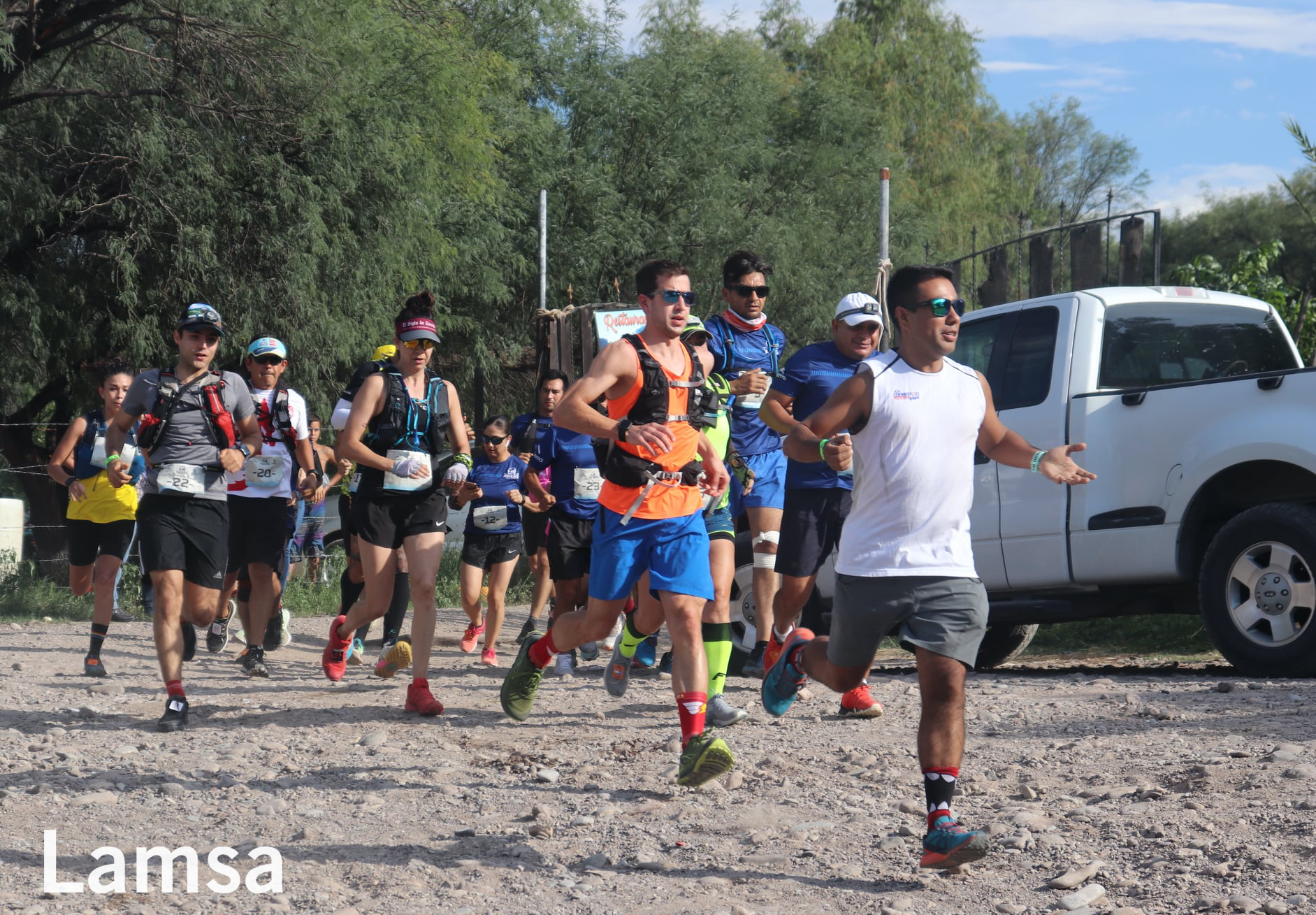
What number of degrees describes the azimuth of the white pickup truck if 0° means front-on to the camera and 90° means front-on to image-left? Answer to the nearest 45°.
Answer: approximately 135°

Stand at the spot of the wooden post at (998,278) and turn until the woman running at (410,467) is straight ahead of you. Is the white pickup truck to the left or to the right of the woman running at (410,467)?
left

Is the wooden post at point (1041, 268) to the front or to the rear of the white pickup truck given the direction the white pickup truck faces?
to the front

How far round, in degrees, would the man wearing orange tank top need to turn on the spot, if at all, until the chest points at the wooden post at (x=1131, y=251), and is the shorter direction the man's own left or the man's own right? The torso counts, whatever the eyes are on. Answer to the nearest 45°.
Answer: approximately 90° to the man's own left

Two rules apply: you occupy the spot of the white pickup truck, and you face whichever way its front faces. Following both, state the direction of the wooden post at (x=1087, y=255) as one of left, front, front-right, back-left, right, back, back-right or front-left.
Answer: front-right

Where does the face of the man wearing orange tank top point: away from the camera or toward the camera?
toward the camera

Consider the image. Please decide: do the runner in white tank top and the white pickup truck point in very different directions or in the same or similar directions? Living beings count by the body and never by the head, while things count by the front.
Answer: very different directions

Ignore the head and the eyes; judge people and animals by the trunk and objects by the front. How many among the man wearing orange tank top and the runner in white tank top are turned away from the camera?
0

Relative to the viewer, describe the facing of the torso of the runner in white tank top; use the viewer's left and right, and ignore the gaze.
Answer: facing the viewer and to the right of the viewer

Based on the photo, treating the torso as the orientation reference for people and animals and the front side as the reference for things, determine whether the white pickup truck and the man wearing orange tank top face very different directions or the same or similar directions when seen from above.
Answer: very different directions

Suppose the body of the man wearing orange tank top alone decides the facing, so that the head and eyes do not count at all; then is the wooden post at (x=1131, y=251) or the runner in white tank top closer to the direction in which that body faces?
the runner in white tank top

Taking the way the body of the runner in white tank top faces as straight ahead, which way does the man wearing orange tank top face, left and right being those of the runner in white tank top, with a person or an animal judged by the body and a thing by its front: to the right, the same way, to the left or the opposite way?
the same way
